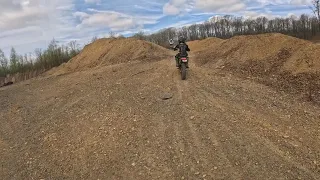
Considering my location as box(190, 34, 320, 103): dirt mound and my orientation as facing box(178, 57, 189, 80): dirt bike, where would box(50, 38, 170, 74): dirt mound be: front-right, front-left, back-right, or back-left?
front-right

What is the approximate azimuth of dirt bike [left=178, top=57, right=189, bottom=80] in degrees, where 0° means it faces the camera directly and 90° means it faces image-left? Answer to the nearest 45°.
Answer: approximately 180°

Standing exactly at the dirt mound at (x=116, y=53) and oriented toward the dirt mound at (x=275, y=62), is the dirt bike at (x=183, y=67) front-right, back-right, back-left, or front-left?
front-right

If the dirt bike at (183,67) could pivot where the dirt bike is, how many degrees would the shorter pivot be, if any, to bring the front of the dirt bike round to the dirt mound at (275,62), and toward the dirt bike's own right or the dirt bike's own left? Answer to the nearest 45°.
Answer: approximately 90° to the dirt bike's own right

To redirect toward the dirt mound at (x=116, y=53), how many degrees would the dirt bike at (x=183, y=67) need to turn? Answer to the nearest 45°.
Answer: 0° — it already faces it
